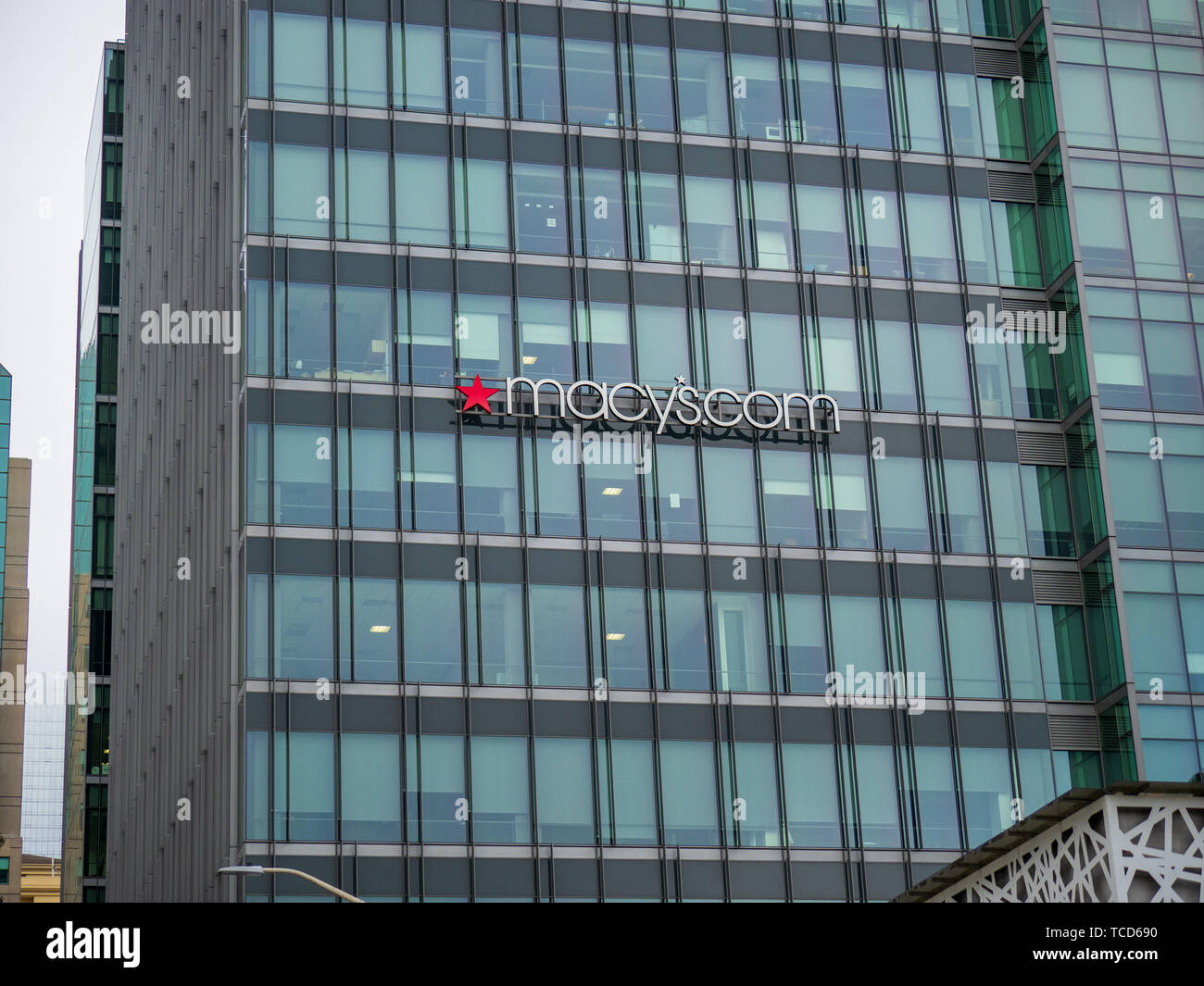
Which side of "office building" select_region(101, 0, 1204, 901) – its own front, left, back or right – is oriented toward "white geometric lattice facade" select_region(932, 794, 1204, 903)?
front

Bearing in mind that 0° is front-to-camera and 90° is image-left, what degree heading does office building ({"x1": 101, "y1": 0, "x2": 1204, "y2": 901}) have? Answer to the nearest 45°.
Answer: approximately 0°
